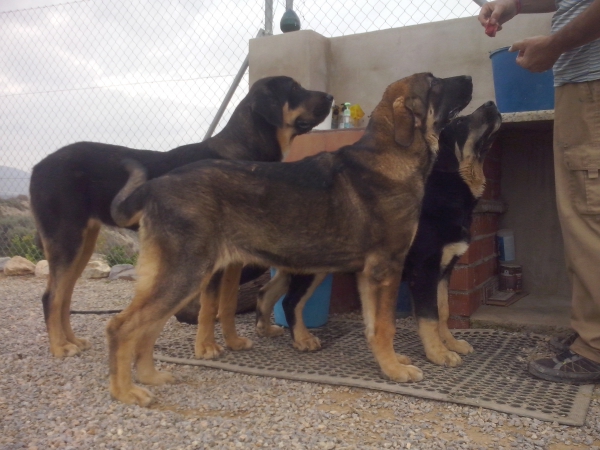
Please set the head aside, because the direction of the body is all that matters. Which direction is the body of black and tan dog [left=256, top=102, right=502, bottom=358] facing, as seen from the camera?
to the viewer's right

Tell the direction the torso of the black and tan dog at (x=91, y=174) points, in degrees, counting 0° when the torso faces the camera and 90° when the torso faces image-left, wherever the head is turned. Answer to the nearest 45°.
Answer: approximately 270°

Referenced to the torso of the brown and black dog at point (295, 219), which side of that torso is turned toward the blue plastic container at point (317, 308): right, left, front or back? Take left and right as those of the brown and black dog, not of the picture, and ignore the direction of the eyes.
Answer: left

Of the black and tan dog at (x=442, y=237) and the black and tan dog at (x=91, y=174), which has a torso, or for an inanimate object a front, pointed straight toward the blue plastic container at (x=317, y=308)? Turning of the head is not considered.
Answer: the black and tan dog at (x=91, y=174)

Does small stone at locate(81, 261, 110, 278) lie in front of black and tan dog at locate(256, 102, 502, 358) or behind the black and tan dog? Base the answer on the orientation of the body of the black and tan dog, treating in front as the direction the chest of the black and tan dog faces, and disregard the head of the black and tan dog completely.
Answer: behind

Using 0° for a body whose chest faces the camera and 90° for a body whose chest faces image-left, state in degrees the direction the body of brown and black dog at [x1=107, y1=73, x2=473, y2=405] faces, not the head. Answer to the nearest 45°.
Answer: approximately 270°

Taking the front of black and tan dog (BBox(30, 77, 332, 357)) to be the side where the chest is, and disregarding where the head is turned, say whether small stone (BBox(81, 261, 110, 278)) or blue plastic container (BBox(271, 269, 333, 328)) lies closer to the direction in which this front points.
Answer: the blue plastic container

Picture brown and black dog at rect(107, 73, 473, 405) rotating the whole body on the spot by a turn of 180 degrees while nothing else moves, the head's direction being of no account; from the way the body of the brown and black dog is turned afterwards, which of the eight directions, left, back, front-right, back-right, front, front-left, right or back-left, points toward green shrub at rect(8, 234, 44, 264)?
front-right

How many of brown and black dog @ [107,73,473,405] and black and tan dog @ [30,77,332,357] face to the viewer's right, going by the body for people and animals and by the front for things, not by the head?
2

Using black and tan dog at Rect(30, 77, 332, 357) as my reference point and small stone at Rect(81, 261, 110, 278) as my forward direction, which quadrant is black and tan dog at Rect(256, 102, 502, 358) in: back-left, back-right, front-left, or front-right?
back-right

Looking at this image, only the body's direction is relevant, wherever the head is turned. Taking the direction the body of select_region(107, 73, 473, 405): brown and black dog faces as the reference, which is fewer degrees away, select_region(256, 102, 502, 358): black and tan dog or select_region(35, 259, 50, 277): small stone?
the black and tan dog

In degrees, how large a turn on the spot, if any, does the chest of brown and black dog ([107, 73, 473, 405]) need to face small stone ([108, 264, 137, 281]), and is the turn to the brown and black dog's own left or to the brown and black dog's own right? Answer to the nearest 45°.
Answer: approximately 135° to the brown and black dog's own left
